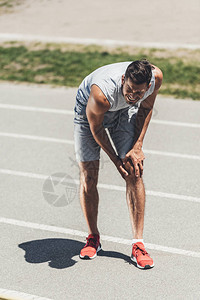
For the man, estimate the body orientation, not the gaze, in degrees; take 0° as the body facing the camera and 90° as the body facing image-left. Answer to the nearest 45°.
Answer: approximately 315°
